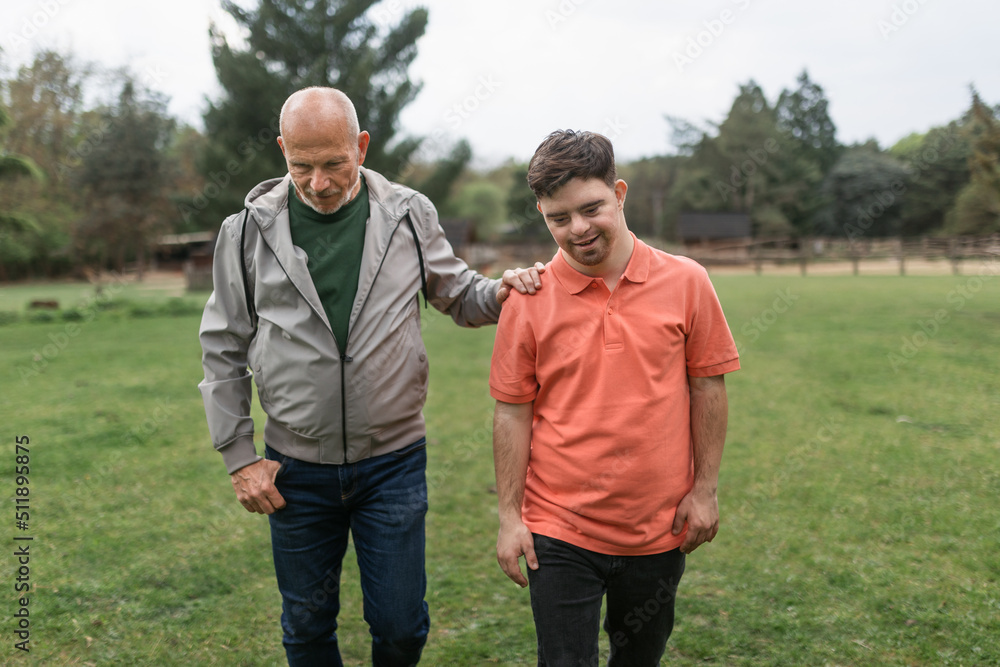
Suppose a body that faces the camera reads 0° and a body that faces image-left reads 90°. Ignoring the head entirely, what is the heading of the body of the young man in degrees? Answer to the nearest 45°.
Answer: approximately 0°

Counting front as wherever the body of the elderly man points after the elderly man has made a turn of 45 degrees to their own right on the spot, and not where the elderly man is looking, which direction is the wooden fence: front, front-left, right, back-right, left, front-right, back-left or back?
back

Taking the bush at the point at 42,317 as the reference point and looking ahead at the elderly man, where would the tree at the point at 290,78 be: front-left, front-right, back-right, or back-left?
back-left

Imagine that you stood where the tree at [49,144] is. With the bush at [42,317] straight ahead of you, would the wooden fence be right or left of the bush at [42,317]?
left

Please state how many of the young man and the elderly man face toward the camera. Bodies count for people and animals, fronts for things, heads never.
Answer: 2

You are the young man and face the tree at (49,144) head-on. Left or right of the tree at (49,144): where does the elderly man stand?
left

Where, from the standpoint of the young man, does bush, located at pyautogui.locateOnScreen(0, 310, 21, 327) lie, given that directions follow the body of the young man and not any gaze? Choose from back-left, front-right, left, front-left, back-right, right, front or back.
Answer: back-right

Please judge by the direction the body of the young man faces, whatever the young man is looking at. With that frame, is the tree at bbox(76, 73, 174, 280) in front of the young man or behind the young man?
behind

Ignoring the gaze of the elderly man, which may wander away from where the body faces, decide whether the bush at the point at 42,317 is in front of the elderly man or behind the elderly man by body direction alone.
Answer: behind

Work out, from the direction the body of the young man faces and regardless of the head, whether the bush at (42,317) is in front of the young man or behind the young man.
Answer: behind

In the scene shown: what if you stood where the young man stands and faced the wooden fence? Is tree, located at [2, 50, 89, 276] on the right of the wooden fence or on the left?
left

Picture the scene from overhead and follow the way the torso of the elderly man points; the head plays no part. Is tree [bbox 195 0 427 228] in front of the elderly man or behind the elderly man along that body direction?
behind
